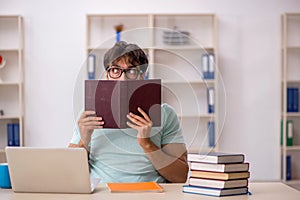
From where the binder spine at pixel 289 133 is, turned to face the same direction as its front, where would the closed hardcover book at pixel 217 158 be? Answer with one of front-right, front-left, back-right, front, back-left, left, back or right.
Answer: front

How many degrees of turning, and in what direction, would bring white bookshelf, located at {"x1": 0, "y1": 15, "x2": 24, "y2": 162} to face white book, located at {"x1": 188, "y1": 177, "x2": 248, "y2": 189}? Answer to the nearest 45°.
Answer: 0° — it already faces it

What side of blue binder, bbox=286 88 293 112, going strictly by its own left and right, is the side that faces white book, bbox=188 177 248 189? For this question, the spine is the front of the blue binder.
front

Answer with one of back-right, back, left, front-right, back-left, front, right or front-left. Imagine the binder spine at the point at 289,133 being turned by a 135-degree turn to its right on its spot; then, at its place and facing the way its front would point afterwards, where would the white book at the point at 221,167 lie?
back-left

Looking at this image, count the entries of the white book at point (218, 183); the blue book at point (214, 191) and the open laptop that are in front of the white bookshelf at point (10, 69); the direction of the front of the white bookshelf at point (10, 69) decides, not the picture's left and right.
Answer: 3

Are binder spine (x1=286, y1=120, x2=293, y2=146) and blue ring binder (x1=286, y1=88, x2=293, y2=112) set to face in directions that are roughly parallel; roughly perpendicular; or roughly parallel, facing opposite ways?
roughly parallel

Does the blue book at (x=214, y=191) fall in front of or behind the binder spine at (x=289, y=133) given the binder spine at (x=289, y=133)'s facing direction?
in front

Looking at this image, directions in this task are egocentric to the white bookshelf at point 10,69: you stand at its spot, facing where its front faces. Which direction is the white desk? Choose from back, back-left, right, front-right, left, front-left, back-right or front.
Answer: front

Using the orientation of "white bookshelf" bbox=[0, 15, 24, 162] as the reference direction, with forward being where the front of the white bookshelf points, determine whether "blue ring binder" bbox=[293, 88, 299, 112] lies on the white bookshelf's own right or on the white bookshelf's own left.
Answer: on the white bookshelf's own left

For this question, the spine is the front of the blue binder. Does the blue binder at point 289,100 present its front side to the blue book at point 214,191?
yes

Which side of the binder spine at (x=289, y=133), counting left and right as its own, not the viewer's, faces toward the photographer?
front

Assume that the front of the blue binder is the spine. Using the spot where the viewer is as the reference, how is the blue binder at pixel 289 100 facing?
facing the viewer

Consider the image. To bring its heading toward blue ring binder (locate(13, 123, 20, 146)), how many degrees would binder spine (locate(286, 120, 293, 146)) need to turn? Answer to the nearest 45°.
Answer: approximately 90° to its right

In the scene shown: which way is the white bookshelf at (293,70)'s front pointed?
toward the camera

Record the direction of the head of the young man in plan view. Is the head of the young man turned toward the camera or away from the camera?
toward the camera

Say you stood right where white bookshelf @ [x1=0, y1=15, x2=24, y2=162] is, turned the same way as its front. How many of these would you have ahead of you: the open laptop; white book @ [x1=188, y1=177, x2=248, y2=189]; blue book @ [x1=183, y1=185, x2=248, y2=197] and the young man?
4

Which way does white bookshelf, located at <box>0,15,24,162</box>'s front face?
toward the camera

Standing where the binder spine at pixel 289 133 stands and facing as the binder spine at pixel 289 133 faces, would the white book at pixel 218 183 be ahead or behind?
ahead
